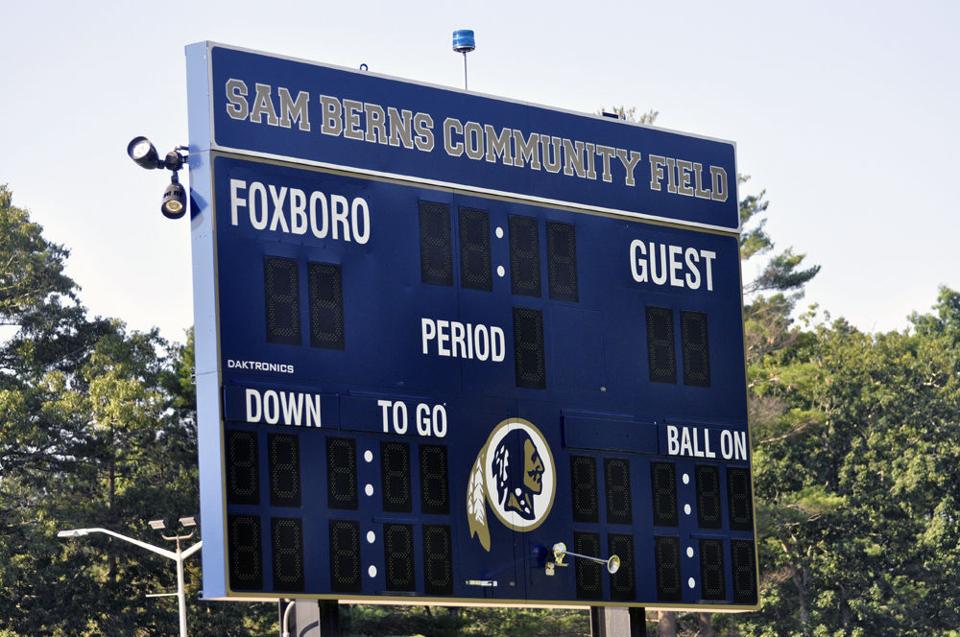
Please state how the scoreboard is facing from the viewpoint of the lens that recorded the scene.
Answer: facing the viewer and to the right of the viewer
